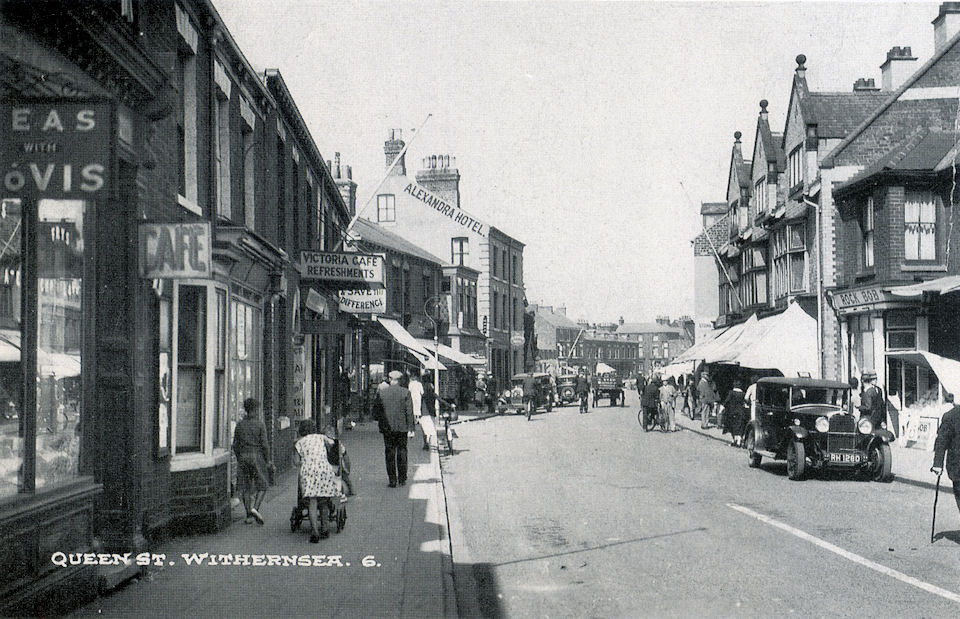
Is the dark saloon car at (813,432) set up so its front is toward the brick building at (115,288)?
no

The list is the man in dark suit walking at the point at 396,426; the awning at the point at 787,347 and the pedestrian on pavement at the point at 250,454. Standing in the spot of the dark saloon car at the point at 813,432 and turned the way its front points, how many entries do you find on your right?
2

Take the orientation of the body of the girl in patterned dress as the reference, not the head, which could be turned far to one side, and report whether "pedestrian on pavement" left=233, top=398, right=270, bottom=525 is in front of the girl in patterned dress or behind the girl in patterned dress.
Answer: in front

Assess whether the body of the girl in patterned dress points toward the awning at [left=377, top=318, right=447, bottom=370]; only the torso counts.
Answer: yes

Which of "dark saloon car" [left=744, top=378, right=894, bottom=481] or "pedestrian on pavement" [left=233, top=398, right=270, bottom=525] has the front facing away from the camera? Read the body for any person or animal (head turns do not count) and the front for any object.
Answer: the pedestrian on pavement

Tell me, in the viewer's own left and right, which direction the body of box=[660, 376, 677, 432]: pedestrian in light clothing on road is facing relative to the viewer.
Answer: facing the viewer

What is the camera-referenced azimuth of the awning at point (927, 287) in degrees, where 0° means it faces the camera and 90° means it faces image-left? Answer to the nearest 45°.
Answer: approximately 45°

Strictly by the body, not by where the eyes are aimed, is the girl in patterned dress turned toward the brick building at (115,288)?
no

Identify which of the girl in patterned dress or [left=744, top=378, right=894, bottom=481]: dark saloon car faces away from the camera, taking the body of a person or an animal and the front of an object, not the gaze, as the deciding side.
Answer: the girl in patterned dress

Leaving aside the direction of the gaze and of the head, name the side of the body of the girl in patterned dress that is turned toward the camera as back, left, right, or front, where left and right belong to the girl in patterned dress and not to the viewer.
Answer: back

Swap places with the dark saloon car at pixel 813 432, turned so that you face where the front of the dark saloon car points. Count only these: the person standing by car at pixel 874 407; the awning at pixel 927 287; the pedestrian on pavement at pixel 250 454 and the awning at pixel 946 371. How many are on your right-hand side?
1

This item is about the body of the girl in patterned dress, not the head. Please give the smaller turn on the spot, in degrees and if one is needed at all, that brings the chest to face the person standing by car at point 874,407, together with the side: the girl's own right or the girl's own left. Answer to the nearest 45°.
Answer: approximately 45° to the girl's own right

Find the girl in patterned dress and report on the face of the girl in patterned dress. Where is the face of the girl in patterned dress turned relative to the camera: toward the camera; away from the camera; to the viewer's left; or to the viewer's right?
away from the camera

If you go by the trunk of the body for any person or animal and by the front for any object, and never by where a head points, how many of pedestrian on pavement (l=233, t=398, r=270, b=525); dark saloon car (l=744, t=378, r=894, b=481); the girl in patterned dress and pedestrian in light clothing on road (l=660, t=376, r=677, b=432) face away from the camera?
2
